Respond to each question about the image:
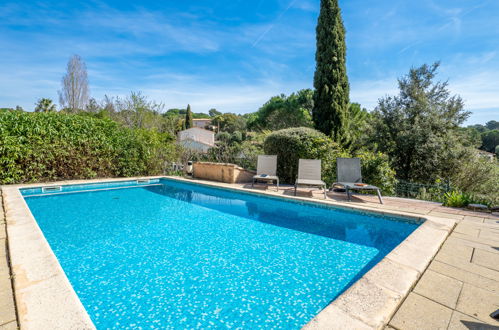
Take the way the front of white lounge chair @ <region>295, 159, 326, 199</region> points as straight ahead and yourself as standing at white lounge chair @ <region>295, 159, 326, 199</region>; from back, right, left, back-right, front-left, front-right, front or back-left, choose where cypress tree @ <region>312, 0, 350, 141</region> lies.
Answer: back

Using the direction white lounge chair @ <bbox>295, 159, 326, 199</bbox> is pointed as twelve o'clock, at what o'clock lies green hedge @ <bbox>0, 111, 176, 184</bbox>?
The green hedge is roughly at 3 o'clock from the white lounge chair.

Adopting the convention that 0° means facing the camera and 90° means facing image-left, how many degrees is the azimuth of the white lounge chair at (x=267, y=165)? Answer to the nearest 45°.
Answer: approximately 0°

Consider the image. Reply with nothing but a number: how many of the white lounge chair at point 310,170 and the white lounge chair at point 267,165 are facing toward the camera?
2

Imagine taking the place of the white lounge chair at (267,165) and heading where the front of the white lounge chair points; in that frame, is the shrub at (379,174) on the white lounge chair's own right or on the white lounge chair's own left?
on the white lounge chair's own left

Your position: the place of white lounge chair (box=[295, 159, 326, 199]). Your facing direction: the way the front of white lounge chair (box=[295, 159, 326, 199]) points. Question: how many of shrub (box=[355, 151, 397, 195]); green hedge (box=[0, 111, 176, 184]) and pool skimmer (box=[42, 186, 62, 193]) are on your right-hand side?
2

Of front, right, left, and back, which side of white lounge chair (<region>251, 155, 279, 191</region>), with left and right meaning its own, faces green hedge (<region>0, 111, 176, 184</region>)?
right

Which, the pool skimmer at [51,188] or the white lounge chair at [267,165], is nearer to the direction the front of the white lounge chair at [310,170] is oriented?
the pool skimmer
